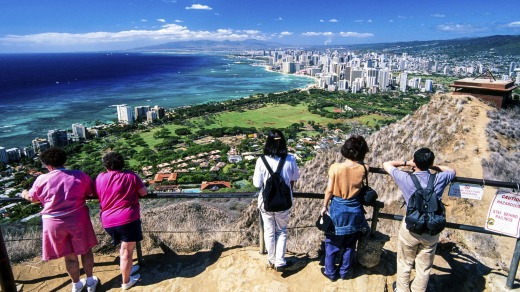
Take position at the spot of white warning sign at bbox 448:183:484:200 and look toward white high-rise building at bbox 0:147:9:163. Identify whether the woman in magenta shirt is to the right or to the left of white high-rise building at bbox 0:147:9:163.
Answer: left

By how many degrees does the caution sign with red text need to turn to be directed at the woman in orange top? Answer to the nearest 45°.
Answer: approximately 45° to its right

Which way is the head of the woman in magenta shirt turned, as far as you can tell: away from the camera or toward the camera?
away from the camera

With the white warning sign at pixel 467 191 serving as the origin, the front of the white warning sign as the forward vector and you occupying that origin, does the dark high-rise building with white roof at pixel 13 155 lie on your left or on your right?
on your right

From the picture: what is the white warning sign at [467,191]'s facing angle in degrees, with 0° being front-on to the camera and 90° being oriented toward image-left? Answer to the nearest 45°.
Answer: approximately 0°

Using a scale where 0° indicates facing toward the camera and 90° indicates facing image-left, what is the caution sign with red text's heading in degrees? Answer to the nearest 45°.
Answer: approximately 0°

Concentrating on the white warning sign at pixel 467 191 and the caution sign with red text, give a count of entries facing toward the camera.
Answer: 2

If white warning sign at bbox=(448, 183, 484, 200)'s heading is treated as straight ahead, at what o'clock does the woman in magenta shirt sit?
The woman in magenta shirt is roughly at 2 o'clock from the white warning sign.

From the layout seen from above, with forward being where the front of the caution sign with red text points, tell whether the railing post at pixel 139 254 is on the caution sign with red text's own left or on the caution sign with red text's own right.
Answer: on the caution sign with red text's own right

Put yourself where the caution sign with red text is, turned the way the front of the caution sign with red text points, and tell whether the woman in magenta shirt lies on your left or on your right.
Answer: on your right

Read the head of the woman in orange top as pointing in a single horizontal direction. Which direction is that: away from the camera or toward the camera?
away from the camera

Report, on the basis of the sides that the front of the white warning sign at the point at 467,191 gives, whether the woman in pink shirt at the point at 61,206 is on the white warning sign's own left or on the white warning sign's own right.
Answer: on the white warning sign's own right
